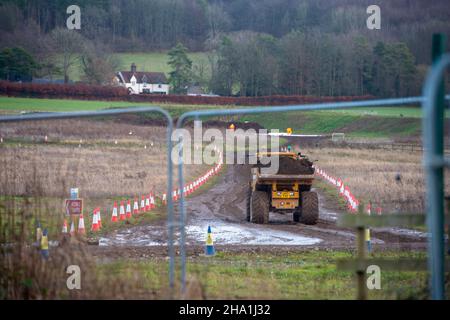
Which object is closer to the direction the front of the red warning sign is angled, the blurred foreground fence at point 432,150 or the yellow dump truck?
the blurred foreground fence

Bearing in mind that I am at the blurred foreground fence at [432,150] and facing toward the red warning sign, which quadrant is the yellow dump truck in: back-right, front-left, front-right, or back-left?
front-right

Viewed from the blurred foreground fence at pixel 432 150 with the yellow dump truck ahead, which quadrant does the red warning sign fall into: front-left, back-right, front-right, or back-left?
front-left

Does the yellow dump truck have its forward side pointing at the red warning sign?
no

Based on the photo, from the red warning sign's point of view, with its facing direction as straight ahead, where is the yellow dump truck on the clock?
The yellow dump truck is roughly at 8 o'clock from the red warning sign.

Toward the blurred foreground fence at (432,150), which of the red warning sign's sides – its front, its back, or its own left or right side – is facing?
front

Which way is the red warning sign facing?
toward the camera
